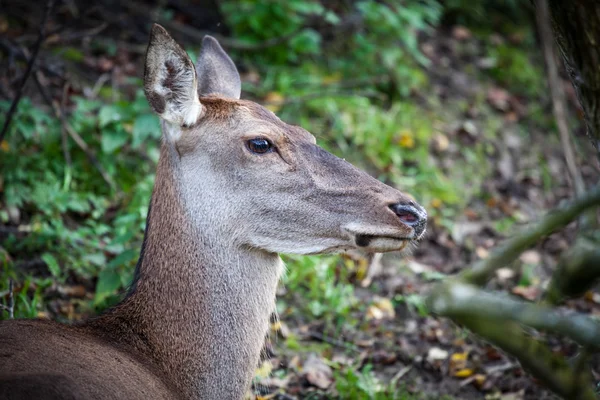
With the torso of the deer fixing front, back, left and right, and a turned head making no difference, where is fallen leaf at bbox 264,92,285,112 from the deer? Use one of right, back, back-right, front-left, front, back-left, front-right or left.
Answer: left

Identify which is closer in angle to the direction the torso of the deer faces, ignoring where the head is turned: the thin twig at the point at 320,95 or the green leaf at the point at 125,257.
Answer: the thin twig

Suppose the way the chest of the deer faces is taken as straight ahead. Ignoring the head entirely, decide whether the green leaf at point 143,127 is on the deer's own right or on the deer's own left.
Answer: on the deer's own left

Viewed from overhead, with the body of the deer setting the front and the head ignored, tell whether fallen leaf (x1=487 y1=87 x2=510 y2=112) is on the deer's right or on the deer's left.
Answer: on the deer's left

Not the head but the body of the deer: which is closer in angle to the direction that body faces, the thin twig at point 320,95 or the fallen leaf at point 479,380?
the fallen leaf

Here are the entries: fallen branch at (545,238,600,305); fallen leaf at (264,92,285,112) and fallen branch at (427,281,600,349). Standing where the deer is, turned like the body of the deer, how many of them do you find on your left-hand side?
1

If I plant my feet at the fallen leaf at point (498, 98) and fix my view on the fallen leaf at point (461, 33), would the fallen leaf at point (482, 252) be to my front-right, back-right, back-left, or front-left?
back-left

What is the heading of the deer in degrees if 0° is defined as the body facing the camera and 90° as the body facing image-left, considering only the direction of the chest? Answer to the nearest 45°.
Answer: approximately 270°

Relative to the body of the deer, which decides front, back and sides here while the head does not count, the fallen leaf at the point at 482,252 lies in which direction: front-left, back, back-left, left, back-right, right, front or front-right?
front-left
